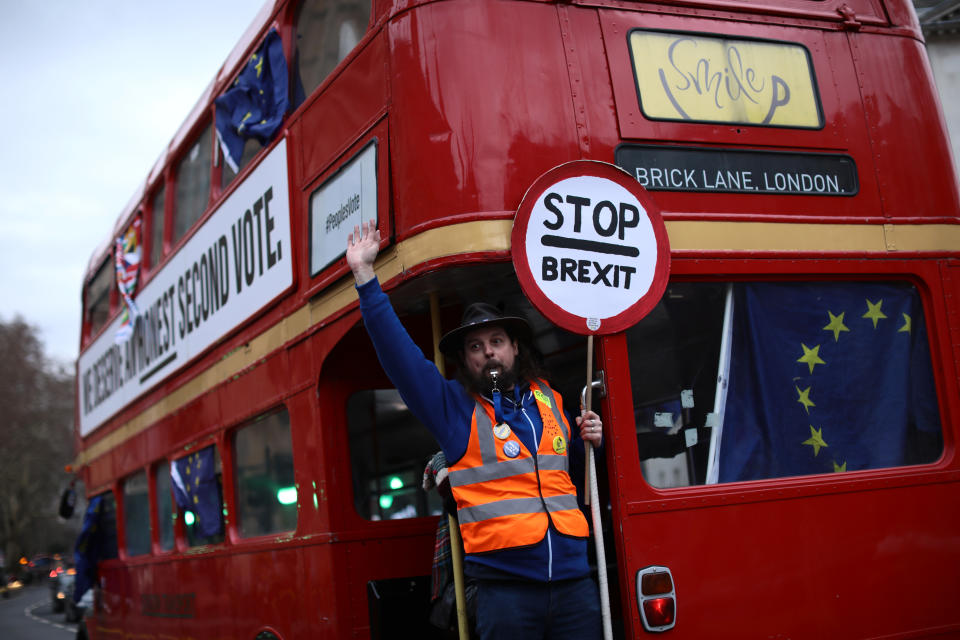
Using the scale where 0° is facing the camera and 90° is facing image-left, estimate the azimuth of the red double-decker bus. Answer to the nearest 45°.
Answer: approximately 135°

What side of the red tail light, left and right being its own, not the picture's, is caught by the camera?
front

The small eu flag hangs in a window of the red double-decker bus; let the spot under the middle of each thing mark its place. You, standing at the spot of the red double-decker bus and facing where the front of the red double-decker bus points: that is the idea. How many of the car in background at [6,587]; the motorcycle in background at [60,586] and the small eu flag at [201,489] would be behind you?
0

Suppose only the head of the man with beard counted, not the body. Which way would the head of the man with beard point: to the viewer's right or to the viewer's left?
to the viewer's left

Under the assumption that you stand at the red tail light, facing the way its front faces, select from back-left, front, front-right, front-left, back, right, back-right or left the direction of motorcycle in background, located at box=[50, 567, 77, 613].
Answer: back-right
